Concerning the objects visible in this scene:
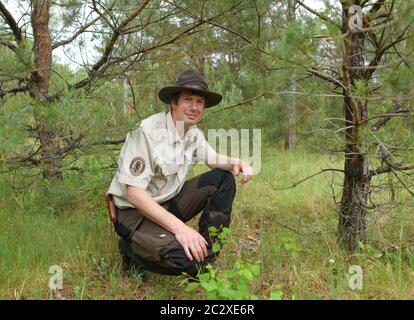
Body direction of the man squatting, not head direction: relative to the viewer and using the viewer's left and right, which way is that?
facing the viewer and to the right of the viewer

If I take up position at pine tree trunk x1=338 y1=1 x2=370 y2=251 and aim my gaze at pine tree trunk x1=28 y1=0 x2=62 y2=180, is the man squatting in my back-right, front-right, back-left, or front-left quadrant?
front-left

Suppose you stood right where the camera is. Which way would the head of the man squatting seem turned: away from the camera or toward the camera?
toward the camera

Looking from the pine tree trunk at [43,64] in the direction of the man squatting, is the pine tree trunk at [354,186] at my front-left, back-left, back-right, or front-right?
front-left

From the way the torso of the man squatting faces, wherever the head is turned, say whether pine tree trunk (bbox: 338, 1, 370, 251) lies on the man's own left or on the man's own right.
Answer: on the man's own left

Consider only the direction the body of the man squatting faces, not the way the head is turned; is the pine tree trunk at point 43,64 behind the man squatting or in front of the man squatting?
behind

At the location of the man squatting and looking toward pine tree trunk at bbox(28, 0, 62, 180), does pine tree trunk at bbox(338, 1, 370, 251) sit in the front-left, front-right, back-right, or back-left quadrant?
back-right
